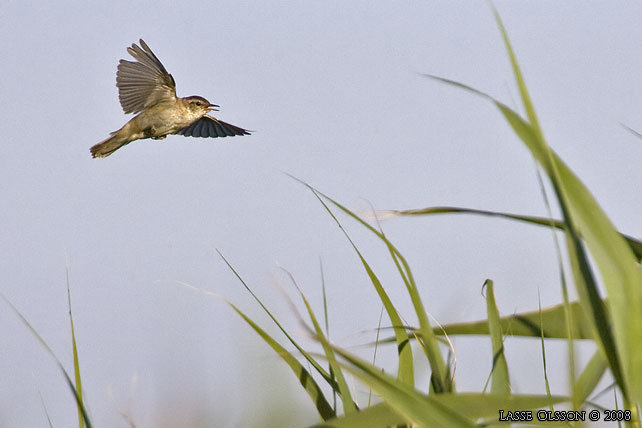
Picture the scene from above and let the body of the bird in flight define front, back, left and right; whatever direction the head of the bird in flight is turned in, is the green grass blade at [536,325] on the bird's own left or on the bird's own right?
on the bird's own right

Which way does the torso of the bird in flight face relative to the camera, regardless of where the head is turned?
to the viewer's right
